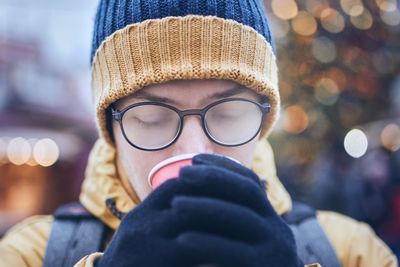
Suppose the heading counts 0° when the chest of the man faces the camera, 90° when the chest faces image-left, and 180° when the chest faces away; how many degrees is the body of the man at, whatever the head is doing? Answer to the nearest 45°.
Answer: approximately 0°
